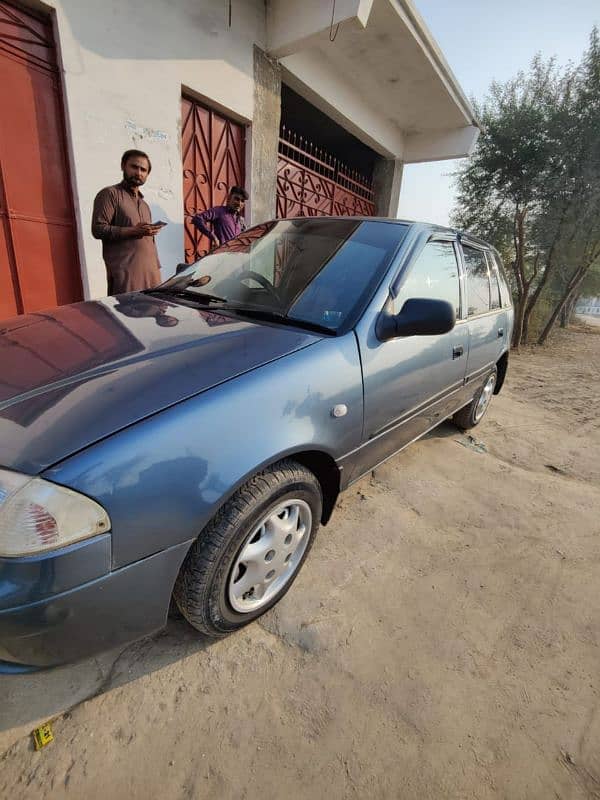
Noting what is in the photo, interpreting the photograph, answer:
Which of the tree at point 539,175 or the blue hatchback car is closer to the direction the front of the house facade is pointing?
the blue hatchback car

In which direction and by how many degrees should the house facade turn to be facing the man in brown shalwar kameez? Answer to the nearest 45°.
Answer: approximately 45° to its right

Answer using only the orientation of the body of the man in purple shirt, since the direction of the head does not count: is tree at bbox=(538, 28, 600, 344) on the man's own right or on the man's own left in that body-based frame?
on the man's own left

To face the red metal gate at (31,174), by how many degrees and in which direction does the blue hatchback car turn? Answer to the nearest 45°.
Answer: approximately 90° to its right

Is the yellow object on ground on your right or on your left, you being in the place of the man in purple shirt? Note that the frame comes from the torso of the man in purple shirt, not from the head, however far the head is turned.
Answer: on your right

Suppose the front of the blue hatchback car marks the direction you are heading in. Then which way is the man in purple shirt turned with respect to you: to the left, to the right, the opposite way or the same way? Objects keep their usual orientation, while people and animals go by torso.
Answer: to the left

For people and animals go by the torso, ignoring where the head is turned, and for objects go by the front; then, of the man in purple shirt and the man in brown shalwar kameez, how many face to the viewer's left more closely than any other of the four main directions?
0

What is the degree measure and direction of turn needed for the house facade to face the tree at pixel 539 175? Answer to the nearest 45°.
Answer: approximately 90° to its left

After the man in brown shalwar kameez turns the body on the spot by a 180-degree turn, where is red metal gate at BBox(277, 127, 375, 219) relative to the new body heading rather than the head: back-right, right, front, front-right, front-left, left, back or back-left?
right

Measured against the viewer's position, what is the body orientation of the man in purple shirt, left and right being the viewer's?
facing the viewer and to the right of the viewer

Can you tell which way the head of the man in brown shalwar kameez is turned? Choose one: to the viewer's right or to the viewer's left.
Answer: to the viewer's right

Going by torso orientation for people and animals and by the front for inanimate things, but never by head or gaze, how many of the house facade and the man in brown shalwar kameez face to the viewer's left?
0
